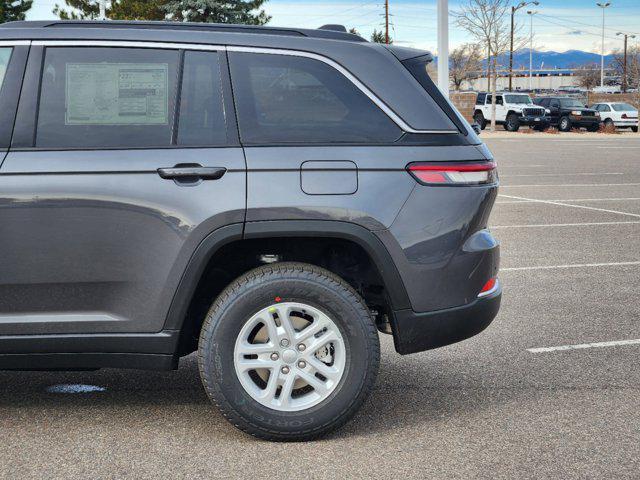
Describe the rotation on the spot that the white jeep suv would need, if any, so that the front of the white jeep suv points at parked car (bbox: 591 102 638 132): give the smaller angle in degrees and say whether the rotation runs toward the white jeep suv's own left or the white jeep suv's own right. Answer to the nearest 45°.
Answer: approximately 45° to the white jeep suv's own left

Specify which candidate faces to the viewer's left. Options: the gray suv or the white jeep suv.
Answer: the gray suv

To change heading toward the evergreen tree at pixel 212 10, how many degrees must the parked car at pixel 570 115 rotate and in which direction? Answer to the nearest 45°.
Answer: approximately 90° to its right

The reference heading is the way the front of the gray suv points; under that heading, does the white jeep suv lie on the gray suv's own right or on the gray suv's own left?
on the gray suv's own right

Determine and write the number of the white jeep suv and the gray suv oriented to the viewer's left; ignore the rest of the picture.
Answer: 1

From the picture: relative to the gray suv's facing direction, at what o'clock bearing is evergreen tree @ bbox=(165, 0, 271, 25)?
The evergreen tree is roughly at 3 o'clock from the gray suv.

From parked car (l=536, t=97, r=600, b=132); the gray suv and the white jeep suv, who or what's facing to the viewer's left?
the gray suv

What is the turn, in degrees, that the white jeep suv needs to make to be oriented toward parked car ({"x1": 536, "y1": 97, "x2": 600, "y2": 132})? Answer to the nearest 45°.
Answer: approximately 45° to its left

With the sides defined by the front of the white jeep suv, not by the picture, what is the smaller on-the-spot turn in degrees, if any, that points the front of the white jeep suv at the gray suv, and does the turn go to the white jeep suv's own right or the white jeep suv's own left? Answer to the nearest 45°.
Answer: approximately 45° to the white jeep suv's own right

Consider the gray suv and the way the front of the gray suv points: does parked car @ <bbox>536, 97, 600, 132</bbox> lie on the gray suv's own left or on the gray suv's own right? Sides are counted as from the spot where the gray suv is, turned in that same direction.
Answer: on the gray suv's own right

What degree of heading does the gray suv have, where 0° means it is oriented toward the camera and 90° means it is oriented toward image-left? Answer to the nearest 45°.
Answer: approximately 90°

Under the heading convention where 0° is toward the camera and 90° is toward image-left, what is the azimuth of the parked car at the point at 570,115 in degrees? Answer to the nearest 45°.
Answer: approximately 315°
